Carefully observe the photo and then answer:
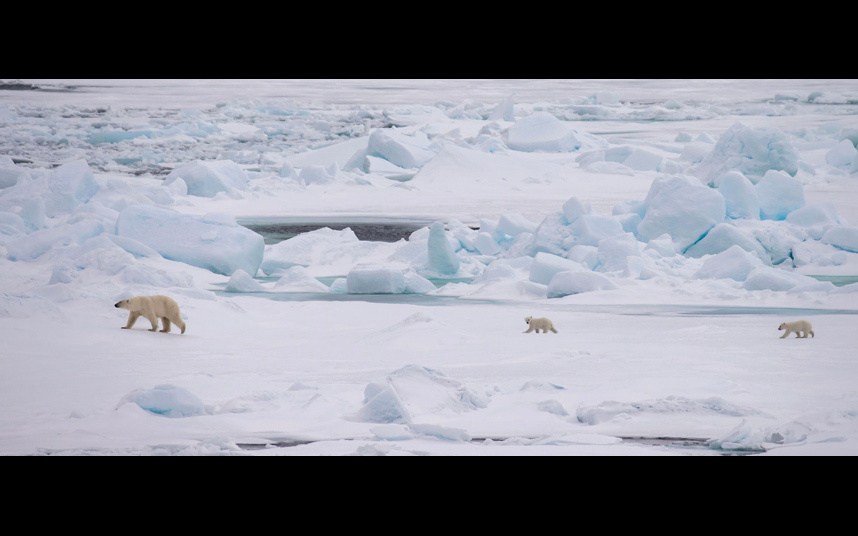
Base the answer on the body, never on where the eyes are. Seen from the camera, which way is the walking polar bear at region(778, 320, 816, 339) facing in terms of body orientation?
to the viewer's left

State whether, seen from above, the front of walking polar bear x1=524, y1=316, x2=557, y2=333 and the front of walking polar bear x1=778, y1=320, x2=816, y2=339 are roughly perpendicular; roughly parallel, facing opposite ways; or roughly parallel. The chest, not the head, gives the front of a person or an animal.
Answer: roughly parallel

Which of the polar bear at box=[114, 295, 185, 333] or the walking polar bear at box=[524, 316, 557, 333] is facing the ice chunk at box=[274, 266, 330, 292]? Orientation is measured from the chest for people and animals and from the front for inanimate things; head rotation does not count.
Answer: the walking polar bear

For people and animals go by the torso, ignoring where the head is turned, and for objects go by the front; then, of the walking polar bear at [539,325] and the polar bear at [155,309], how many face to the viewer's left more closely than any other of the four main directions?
2

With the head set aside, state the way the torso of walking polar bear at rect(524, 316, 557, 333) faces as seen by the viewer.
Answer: to the viewer's left

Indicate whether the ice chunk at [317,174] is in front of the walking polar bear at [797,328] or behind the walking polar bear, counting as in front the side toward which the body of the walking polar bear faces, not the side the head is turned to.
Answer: in front

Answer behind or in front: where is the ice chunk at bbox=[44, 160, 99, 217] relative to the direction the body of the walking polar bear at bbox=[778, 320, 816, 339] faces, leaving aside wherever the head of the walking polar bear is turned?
in front

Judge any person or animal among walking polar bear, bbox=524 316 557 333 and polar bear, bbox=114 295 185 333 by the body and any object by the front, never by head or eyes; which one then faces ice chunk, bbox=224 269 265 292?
the walking polar bear

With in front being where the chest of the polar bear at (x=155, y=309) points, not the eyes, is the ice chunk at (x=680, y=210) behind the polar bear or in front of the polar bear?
behind

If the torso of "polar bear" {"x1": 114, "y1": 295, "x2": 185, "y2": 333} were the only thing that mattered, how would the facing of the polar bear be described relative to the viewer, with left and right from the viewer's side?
facing to the left of the viewer
